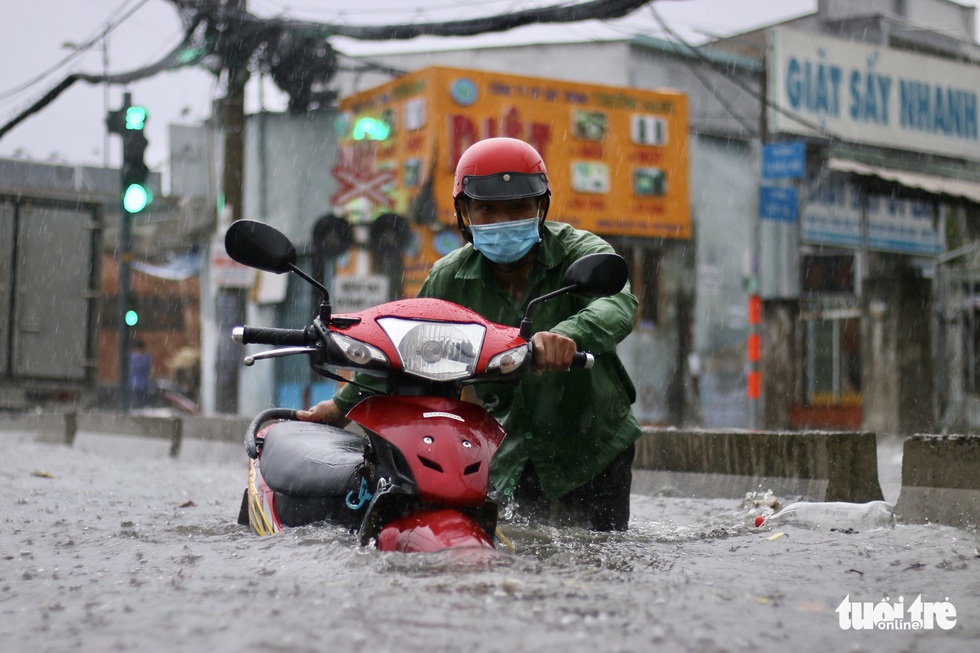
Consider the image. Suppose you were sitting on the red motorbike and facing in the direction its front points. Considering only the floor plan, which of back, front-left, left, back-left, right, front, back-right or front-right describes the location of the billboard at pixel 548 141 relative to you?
back-left

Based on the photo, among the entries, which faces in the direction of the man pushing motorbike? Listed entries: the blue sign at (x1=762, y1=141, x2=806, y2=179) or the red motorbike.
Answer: the blue sign

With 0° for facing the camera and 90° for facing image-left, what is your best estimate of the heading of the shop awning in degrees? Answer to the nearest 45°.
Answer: approximately 45°

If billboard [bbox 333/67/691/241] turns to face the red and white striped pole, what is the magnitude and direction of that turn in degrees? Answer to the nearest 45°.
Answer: approximately 45° to its left

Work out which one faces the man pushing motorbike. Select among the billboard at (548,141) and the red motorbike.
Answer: the billboard

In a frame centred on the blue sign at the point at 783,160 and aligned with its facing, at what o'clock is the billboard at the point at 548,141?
The billboard is roughly at 4 o'clock from the blue sign.

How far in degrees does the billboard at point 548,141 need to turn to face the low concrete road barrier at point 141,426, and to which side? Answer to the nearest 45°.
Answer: approximately 45° to its right

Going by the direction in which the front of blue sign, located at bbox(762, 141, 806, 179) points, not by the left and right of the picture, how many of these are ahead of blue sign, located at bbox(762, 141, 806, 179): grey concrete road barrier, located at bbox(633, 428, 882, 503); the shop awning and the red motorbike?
2

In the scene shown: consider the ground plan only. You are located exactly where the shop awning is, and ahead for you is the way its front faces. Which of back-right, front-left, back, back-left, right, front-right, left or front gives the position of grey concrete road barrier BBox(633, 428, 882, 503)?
front-left

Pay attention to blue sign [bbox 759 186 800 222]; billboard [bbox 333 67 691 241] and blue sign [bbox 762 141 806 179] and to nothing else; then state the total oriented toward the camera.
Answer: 3

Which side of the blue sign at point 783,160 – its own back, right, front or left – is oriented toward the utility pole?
right

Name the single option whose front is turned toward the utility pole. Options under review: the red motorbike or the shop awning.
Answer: the shop awning

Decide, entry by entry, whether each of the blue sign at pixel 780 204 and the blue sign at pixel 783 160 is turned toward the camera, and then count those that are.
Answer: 2

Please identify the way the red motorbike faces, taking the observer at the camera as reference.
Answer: facing the viewer and to the right of the viewer
